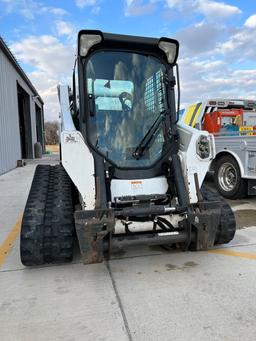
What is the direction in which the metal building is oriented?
to the viewer's right

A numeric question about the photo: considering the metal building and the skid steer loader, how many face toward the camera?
1

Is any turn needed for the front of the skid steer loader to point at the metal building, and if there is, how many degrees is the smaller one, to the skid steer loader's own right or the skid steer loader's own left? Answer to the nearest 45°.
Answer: approximately 135° to the skid steer loader's own right

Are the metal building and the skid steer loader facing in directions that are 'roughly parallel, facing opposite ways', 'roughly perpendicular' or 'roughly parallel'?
roughly perpendicular

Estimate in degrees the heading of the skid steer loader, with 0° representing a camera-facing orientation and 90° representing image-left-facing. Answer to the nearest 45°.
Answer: approximately 0°

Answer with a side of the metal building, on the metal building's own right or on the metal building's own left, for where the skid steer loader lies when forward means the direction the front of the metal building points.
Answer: on the metal building's own right
